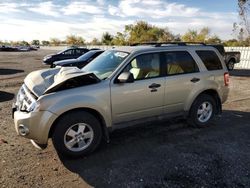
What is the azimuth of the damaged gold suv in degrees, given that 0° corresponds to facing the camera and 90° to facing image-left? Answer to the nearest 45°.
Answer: approximately 45°

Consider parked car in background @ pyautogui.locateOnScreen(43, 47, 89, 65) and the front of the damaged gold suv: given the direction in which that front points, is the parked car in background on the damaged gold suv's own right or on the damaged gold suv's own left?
on the damaged gold suv's own right
